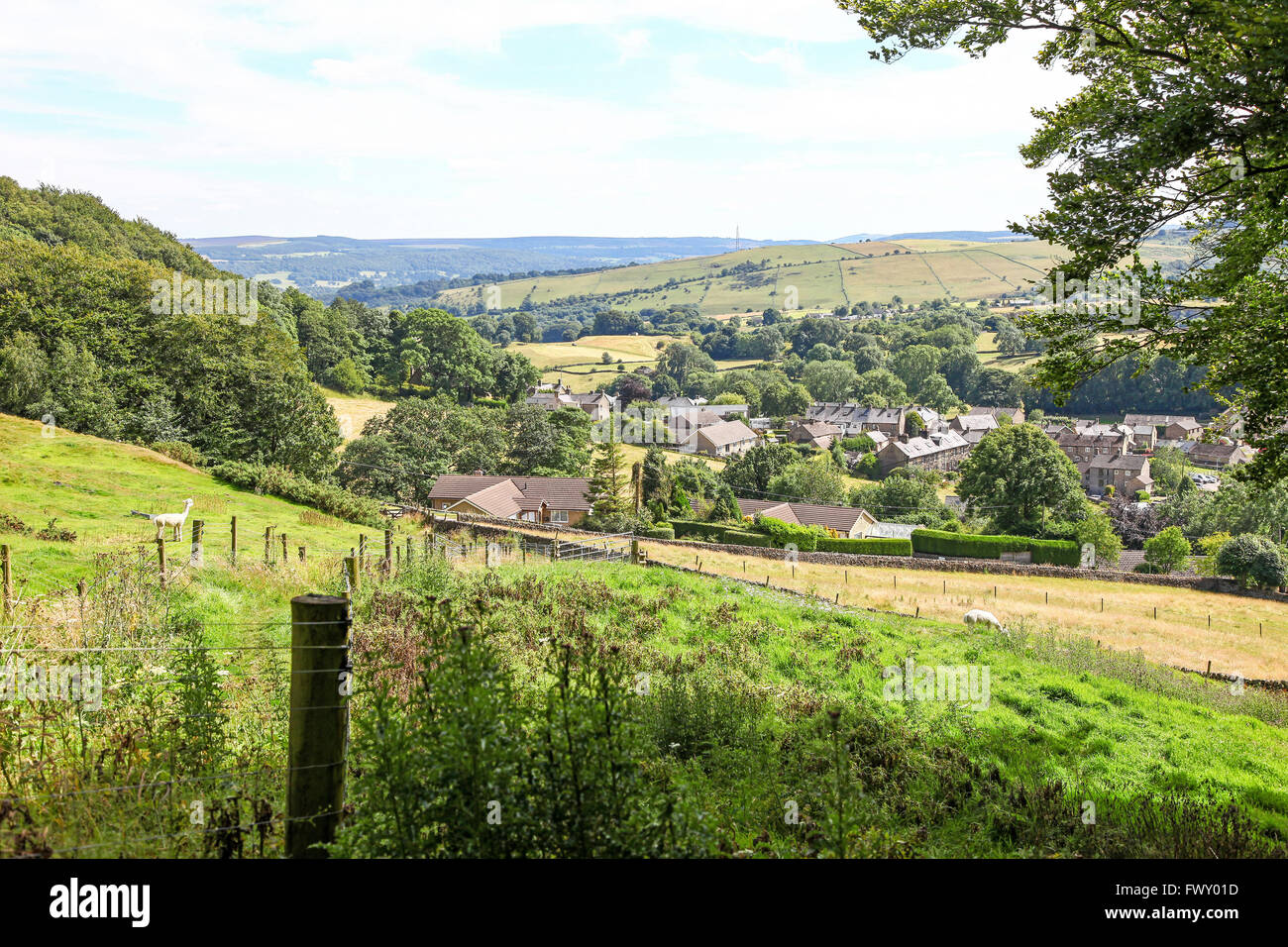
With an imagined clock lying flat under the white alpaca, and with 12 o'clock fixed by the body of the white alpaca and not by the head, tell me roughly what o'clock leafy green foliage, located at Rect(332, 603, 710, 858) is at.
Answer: The leafy green foliage is roughly at 3 o'clock from the white alpaca.

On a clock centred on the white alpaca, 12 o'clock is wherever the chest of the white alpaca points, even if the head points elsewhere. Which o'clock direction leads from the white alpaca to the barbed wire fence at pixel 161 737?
The barbed wire fence is roughly at 3 o'clock from the white alpaca.

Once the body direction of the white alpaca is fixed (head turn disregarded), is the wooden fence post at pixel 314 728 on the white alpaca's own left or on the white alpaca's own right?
on the white alpaca's own right

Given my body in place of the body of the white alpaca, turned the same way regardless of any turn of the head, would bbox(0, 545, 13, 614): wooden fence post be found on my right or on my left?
on my right

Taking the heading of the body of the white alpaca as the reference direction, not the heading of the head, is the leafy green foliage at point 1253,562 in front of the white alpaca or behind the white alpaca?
in front

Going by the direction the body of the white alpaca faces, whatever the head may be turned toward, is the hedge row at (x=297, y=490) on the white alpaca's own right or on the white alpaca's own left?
on the white alpaca's own left

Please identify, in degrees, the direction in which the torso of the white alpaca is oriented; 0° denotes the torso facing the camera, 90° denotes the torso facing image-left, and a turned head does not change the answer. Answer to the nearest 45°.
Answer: approximately 270°

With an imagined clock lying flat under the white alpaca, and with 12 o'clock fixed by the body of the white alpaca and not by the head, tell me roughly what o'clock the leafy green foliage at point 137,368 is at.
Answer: The leafy green foliage is roughly at 9 o'clock from the white alpaca.
